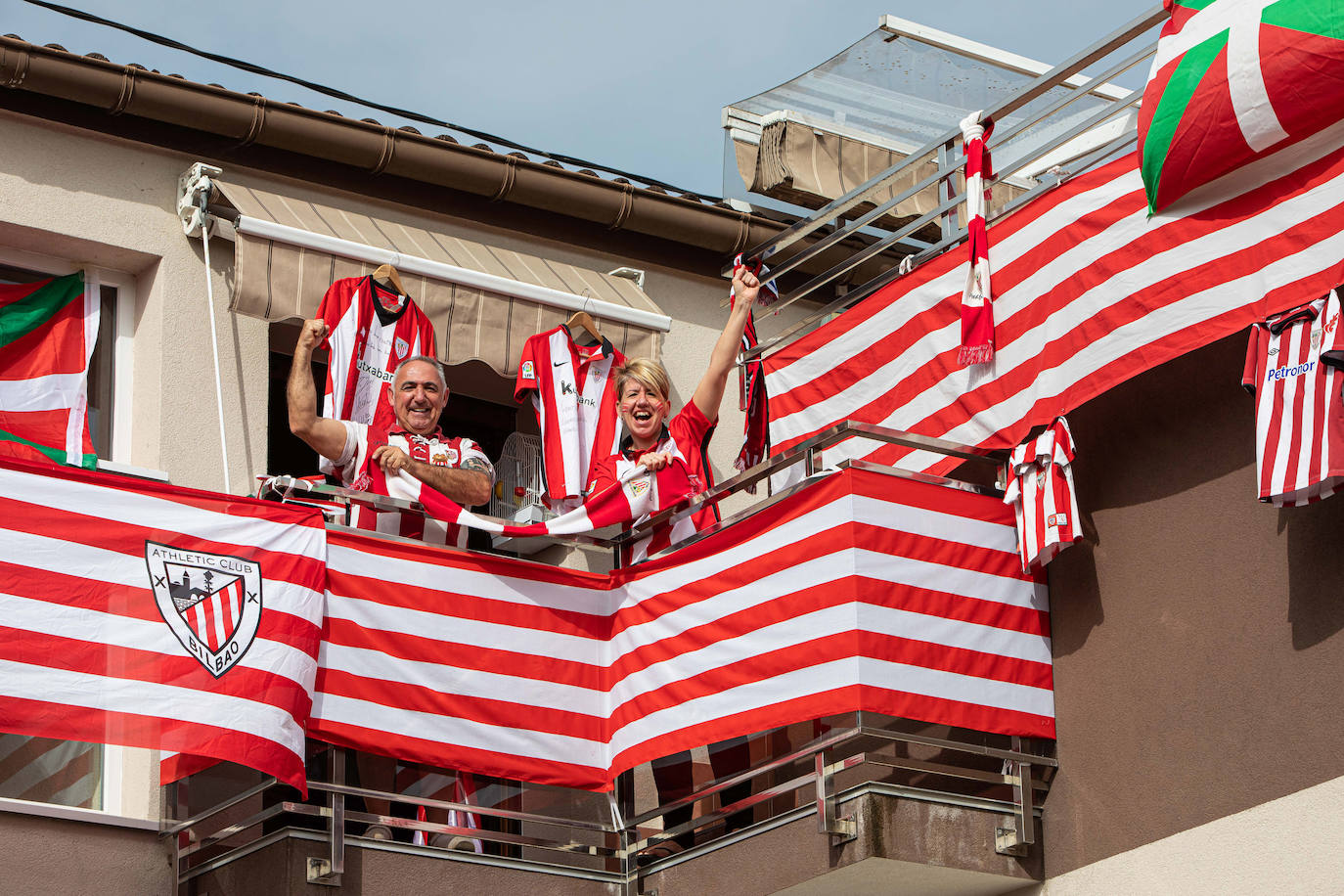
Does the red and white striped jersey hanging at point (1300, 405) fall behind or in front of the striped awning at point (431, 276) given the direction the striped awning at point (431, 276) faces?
in front

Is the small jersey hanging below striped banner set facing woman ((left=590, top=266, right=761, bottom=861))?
no

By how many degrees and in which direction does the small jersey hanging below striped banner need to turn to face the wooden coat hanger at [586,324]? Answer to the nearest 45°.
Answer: approximately 90° to its right

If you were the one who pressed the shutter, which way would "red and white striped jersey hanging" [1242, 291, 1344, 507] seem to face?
facing the viewer and to the left of the viewer

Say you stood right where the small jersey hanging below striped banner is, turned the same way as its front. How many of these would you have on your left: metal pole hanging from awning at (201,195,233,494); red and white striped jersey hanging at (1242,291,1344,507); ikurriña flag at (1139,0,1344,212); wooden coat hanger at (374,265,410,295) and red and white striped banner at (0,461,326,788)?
2

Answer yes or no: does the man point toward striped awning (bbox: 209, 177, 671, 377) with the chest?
no

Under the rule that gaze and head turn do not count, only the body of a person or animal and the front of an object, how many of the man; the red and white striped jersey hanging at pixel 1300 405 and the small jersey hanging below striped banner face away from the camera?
0

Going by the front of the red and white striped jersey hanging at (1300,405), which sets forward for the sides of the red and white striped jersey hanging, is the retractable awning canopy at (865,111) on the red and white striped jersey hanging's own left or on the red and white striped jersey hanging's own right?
on the red and white striped jersey hanging's own right

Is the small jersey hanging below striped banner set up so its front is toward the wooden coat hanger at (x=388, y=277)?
no

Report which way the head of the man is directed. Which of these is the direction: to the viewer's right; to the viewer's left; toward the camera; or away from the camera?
toward the camera

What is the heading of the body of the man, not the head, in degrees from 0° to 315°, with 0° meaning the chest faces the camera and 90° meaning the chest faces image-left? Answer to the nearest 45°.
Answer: approximately 0°

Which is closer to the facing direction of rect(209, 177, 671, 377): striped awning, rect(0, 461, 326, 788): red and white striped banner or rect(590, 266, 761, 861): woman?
the woman

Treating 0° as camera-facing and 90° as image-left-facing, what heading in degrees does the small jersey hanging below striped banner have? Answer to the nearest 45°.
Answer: approximately 45°
